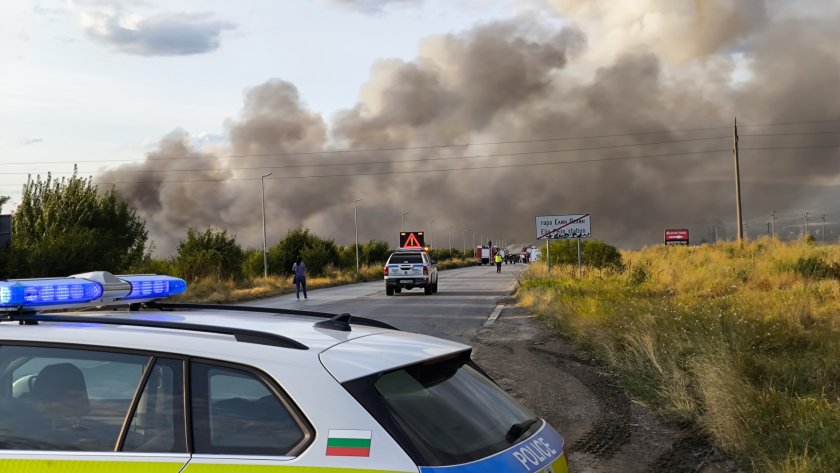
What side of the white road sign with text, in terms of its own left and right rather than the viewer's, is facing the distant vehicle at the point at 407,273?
right

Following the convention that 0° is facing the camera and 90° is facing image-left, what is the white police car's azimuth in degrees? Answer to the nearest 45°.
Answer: approximately 135°

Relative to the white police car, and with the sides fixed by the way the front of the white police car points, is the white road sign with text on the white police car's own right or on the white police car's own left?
on the white police car's own right

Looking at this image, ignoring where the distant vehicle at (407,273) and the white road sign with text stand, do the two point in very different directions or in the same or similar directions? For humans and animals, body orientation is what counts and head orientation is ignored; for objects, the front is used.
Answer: very different directions

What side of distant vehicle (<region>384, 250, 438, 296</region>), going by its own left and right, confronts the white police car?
back

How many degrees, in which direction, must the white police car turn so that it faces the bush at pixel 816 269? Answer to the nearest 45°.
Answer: approximately 90° to its right

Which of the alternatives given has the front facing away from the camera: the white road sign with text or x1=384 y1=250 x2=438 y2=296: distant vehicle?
the distant vehicle

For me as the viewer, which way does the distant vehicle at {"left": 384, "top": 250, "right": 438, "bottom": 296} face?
facing away from the viewer

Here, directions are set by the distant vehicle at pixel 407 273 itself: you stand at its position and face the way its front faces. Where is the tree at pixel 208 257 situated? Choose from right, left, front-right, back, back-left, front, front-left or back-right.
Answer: front-left

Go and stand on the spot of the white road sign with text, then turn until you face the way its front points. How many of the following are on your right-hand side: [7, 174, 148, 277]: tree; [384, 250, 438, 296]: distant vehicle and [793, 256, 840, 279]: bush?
2

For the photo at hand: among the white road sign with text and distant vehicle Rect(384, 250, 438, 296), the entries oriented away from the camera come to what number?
1

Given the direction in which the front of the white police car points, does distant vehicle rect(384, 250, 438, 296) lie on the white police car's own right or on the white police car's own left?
on the white police car's own right

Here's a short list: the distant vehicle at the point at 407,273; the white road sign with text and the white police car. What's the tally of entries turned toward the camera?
1

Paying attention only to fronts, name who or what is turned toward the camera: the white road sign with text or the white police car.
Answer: the white road sign with text

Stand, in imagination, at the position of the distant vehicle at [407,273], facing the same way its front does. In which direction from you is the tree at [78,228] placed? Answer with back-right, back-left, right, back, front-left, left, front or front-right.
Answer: left

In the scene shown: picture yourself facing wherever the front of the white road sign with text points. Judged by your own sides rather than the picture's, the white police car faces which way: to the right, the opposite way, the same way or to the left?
to the right

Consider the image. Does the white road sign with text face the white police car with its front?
yes

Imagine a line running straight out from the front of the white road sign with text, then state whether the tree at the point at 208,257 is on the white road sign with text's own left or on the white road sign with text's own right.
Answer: on the white road sign with text's own right
